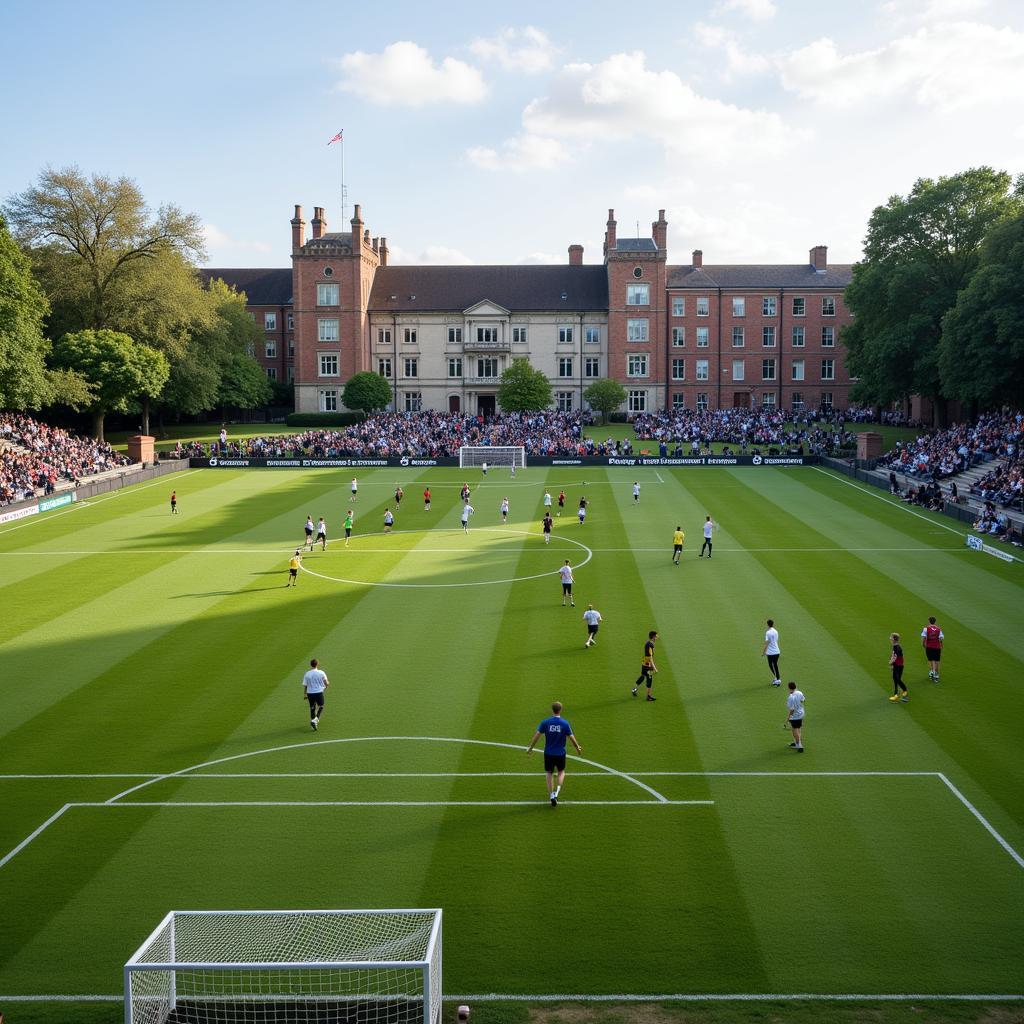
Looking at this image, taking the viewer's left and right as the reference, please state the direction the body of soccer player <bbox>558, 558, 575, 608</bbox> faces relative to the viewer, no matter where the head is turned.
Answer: facing away from the viewer

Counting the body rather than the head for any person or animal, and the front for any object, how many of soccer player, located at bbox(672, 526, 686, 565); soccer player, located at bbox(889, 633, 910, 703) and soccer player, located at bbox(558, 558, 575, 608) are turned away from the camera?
2

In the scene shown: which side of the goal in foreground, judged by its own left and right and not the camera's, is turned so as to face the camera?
back

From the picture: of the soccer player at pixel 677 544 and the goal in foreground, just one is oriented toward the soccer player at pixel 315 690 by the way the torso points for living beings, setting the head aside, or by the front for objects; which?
the goal in foreground

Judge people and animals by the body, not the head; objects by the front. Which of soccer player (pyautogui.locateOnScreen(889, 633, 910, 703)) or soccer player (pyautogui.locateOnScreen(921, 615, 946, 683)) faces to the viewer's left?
soccer player (pyautogui.locateOnScreen(889, 633, 910, 703))

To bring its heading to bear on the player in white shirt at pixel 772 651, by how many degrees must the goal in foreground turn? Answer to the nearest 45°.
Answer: approximately 45° to its right

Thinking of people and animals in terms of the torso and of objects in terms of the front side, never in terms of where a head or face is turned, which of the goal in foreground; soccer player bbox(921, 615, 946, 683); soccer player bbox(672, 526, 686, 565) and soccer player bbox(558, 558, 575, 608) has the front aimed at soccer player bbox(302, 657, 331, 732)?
the goal in foreground

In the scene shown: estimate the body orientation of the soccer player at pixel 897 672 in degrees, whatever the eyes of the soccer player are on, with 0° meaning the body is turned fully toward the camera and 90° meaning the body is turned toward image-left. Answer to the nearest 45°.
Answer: approximately 90°
